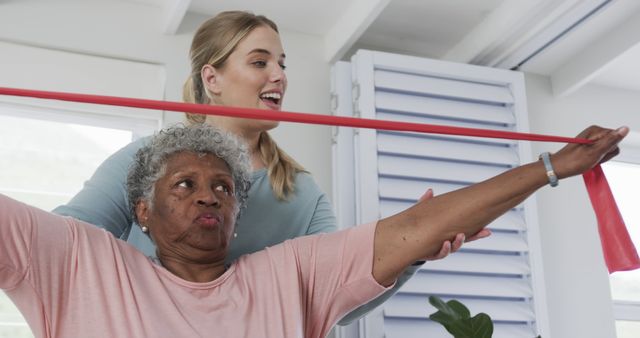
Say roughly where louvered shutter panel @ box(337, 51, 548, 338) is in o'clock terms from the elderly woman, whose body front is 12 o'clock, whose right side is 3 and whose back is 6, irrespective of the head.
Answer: The louvered shutter panel is roughly at 7 o'clock from the elderly woman.

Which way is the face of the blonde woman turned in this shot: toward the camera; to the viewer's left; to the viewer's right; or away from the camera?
to the viewer's right

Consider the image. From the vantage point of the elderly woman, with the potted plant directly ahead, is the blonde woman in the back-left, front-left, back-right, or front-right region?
front-left

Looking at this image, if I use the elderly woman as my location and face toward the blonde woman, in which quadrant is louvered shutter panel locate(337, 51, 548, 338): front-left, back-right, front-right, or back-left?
front-right

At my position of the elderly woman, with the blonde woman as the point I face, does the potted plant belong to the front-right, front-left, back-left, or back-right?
front-right

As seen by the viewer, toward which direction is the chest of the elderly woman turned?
toward the camera

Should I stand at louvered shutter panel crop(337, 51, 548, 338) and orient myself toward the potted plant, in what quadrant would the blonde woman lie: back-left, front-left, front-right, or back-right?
front-right
